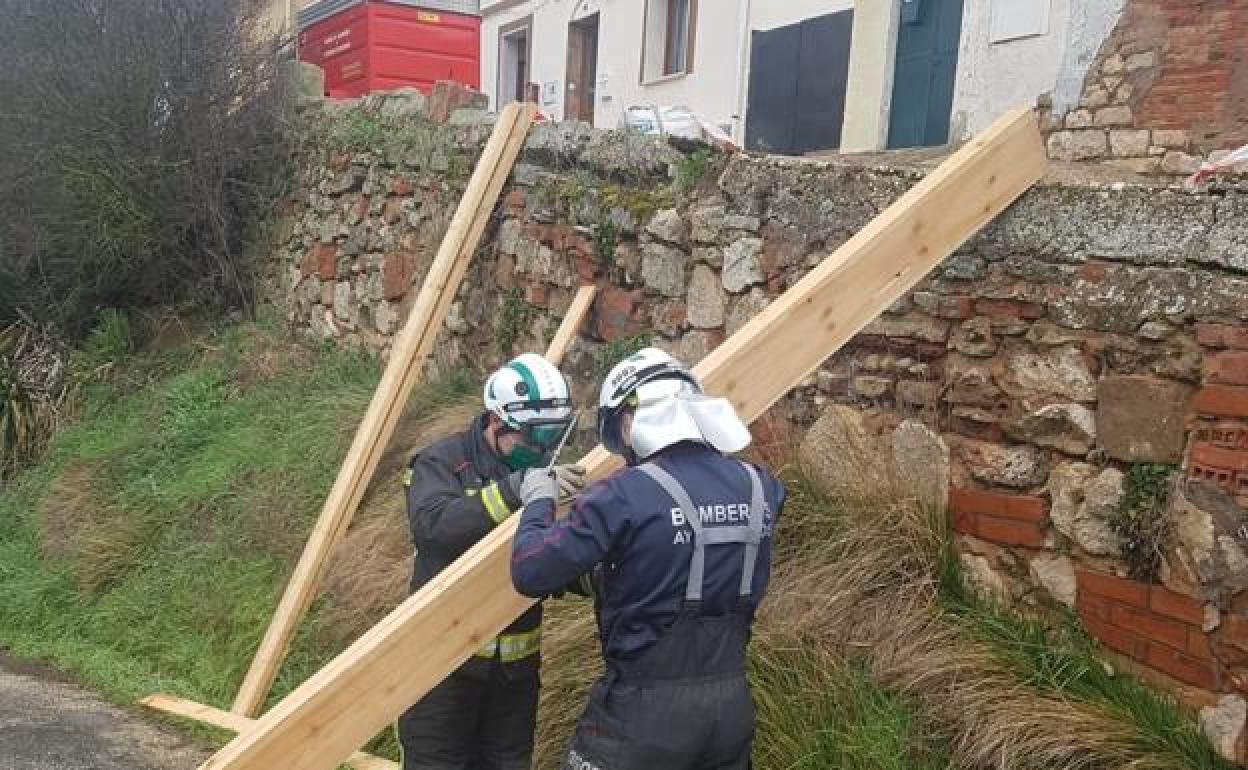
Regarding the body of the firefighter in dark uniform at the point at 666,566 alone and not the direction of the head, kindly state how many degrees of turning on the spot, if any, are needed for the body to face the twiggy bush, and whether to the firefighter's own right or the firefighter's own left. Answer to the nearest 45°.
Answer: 0° — they already face it

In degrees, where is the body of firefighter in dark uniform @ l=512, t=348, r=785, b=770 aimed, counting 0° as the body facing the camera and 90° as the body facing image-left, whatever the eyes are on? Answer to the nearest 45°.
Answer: approximately 135°

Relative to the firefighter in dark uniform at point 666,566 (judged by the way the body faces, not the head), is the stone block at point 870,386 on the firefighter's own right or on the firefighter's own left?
on the firefighter's own right

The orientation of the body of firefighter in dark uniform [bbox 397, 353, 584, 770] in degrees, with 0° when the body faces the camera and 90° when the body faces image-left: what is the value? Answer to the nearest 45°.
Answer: approximately 315°

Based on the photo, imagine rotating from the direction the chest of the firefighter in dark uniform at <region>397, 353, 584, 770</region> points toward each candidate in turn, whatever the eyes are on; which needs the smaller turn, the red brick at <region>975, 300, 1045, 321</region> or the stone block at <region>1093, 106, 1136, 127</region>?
the red brick

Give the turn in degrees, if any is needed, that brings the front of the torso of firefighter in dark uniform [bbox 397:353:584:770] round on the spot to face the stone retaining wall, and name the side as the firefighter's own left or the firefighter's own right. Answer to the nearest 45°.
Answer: approximately 45° to the firefighter's own left

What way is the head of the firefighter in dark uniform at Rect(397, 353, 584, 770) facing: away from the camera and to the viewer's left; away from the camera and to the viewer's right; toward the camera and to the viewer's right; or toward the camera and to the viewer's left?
toward the camera and to the viewer's right

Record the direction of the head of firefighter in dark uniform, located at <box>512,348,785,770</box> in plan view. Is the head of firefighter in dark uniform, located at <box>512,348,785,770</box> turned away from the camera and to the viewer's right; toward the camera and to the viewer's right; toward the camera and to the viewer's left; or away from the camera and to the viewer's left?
away from the camera and to the viewer's left

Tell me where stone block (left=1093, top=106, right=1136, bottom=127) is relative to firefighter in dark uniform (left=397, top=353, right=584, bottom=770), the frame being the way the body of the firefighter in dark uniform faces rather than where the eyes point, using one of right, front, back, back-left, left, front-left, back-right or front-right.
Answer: left

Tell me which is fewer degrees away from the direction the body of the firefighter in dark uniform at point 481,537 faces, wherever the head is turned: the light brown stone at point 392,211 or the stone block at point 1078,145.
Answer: the stone block

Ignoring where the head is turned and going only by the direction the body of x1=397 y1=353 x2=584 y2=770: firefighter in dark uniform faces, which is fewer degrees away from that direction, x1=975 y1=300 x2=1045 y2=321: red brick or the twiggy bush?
the red brick

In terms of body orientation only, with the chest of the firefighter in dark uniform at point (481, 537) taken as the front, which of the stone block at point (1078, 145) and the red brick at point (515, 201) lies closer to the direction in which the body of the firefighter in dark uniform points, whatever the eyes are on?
the stone block
